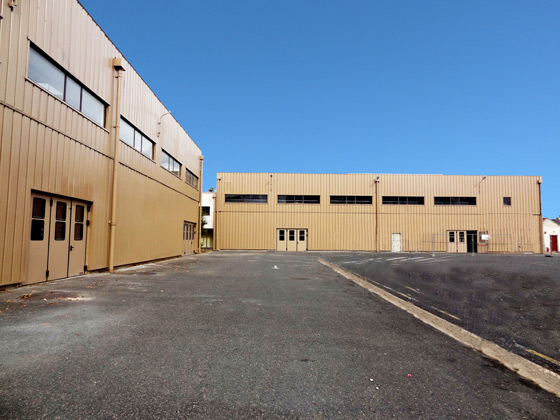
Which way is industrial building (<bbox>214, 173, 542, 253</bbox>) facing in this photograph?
toward the camera

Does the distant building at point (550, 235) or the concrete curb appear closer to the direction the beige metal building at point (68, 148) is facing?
the concrete curb

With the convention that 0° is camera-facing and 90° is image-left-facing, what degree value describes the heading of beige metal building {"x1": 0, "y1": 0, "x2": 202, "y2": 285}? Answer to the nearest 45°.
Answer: approximately 315°

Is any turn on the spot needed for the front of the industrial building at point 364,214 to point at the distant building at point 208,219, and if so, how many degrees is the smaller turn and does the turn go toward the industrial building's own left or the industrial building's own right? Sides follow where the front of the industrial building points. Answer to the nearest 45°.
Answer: approximately 90° to the industrial building's own right

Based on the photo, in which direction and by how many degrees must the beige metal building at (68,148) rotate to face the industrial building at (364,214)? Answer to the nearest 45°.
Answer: approximately 90° to its left

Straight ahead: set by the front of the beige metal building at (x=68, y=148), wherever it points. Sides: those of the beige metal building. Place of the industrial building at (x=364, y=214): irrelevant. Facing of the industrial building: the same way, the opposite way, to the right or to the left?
to the right

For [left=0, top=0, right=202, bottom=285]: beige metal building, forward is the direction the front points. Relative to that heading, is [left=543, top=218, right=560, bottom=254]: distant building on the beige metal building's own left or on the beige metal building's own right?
on the beige metal building's own left

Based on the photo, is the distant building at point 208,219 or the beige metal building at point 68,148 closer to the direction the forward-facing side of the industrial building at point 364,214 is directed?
the beige metal building

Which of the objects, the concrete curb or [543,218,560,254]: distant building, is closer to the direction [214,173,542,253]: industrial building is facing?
the concrete curb

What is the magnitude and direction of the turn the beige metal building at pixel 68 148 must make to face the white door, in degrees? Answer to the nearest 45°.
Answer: approximately 90° to its left

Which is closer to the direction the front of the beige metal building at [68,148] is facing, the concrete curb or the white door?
the concrete curb

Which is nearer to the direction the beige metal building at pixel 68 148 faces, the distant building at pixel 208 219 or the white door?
the white door

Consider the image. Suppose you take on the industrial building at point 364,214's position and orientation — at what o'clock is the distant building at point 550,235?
The distant building is roughly at 8 o'clock from the industrial building.
